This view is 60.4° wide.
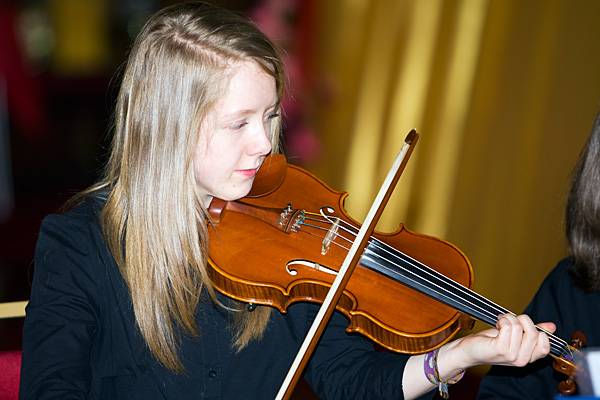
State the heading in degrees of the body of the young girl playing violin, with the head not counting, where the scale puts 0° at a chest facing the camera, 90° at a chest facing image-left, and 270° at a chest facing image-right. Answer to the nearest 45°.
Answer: approximately 315°
